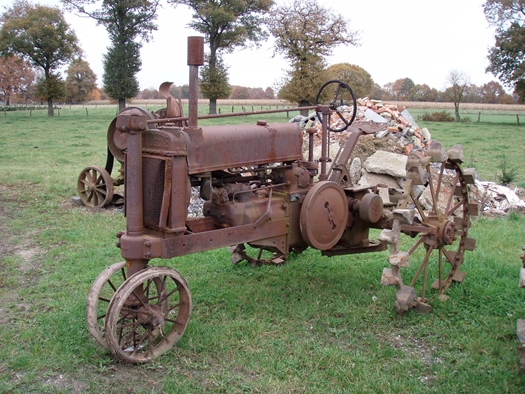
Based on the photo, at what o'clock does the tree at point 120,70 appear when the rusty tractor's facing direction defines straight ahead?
The tree is roughly at 4 o'clock from the rusty tractor.

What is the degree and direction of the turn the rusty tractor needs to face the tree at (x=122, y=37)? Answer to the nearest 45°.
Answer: approximately 135° to its right

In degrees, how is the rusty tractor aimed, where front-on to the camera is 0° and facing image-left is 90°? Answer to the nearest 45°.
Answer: approximately 45°

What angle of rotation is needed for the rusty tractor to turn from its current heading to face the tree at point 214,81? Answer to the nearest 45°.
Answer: approximately 135° to its right

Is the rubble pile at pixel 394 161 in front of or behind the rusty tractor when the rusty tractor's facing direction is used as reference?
behind

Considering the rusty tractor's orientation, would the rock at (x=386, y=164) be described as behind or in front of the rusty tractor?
behind

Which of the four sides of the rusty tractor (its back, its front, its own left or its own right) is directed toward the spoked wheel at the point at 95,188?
right

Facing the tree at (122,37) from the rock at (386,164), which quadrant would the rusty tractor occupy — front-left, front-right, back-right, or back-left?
back-left

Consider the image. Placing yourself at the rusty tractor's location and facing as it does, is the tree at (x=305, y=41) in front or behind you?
behind
